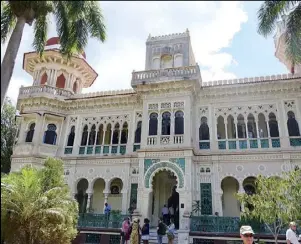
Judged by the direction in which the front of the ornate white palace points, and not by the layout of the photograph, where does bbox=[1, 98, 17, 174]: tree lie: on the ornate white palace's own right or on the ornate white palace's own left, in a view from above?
on the ornate white palace's own right

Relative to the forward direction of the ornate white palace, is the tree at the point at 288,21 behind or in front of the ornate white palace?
in front

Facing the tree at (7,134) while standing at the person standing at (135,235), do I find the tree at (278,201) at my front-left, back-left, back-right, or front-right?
back-right

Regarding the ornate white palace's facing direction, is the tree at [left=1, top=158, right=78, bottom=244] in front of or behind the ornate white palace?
in front

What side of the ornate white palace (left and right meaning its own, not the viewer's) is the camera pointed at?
front
